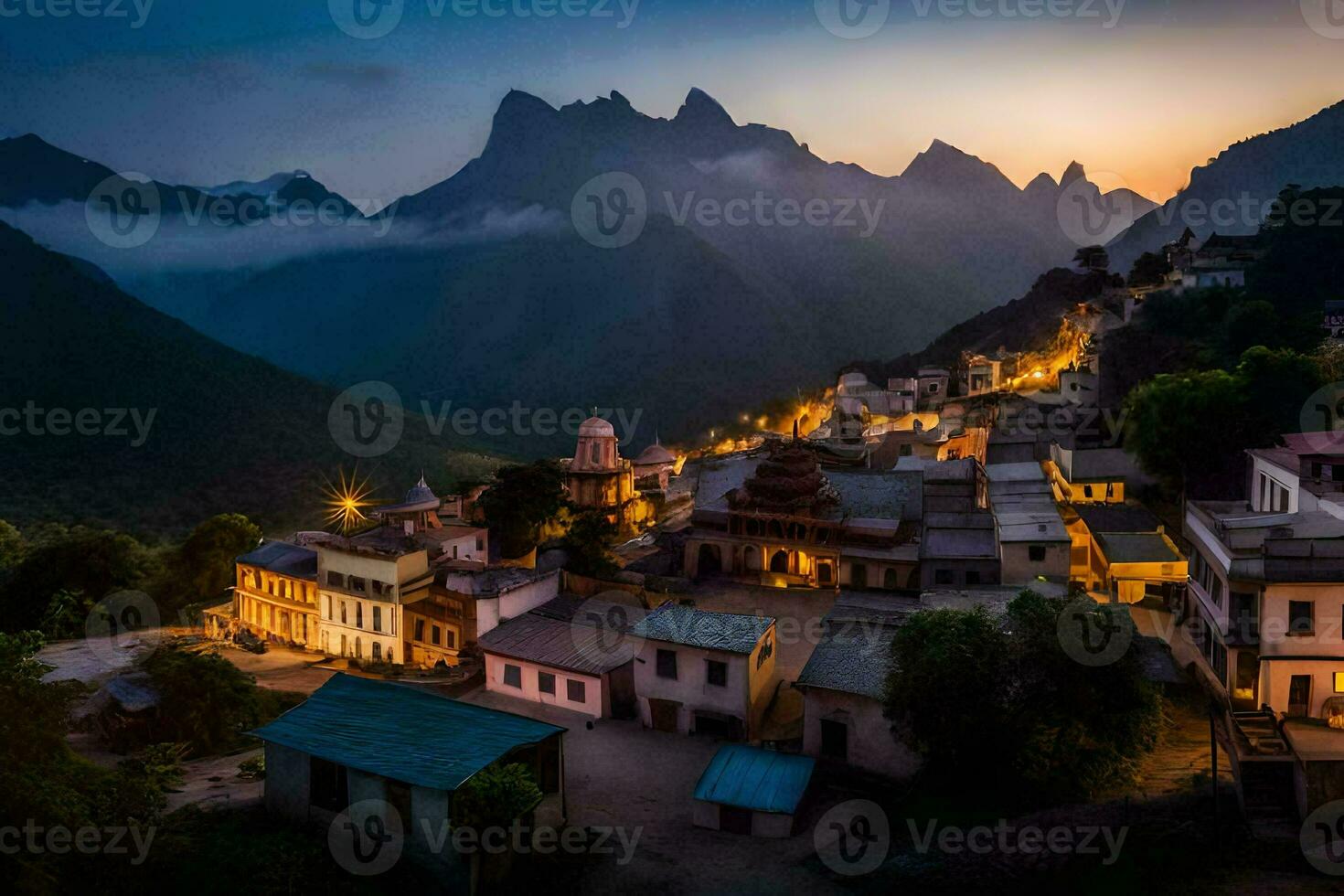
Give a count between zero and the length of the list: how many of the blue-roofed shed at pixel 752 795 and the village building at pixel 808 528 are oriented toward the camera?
2

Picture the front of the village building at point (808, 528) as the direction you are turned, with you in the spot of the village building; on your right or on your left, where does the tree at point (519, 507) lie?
on your right

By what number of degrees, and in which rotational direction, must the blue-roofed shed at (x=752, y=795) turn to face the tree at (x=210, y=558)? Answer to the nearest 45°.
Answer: approximately 135° to its right

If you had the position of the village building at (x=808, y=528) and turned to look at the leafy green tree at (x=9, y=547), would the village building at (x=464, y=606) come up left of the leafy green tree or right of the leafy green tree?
left

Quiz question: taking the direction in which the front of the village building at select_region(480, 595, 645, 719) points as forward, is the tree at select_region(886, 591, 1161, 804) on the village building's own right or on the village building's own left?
on the village building's own left

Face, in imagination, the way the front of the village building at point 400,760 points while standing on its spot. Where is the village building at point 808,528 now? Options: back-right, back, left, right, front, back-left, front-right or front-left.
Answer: back

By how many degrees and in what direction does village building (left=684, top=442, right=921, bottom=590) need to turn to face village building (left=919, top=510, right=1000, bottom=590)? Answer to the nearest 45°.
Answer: approximately 45° to its left

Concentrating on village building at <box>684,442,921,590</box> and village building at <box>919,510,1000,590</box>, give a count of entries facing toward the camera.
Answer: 2

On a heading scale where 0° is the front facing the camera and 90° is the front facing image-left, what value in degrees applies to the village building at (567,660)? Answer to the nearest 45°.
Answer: approximately 45°

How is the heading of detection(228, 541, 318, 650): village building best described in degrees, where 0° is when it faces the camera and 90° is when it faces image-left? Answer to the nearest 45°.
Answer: approximately 45°

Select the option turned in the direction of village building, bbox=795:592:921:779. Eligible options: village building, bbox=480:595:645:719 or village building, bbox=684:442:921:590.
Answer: village building, bbox=684:442:921:590

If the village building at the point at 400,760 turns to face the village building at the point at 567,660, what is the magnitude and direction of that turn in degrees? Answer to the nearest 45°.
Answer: approximately 180°

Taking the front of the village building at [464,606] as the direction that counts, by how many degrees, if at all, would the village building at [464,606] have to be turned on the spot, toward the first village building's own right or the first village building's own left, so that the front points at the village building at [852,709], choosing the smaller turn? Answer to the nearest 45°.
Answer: approximately 90° to the first village building's own left
